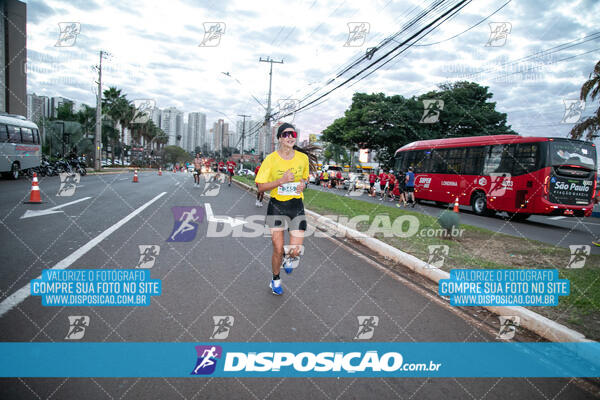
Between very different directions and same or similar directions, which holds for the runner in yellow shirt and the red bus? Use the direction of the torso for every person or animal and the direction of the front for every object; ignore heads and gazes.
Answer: very different directions

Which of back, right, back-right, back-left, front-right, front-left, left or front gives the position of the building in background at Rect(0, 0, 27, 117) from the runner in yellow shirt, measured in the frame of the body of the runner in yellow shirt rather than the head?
back-right

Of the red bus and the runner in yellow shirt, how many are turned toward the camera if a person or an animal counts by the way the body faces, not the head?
1

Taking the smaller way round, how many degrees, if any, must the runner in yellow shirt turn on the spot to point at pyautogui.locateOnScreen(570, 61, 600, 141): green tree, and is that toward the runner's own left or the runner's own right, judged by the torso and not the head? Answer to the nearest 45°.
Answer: approximately 135° to the runner's own left

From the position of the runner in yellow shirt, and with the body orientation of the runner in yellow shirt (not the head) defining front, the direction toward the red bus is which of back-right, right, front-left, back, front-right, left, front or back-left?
back-left

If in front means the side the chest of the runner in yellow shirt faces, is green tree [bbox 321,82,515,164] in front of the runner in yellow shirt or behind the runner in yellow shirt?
behind
